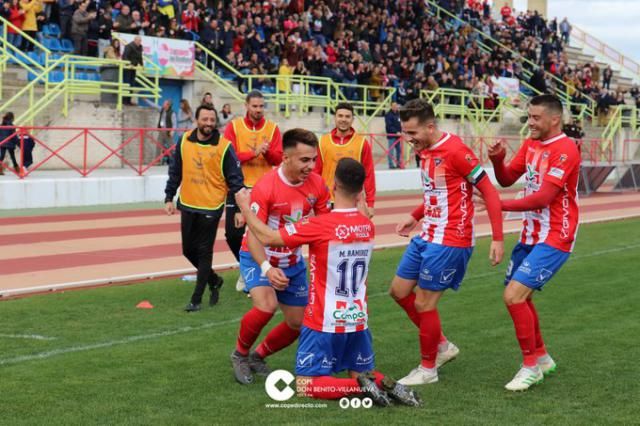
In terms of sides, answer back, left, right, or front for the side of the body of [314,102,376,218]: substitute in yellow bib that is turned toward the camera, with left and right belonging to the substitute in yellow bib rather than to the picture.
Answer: front

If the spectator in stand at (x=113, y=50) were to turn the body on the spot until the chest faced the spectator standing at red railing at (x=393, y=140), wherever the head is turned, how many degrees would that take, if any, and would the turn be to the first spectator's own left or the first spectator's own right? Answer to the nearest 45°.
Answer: approximately 45° to the first spectator's own left

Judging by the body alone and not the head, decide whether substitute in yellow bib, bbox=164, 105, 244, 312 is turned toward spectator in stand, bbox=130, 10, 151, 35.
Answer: no

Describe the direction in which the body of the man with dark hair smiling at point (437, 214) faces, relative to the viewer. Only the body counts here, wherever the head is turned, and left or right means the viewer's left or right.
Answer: facing the viewer and to the left of the viewer

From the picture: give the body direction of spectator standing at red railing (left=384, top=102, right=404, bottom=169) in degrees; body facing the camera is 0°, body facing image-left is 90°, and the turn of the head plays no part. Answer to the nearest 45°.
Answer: approximately 315°

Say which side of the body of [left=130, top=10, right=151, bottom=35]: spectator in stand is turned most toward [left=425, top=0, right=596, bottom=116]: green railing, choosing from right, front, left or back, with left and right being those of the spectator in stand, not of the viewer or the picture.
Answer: left

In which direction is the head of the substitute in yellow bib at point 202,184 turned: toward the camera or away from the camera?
toward the camera

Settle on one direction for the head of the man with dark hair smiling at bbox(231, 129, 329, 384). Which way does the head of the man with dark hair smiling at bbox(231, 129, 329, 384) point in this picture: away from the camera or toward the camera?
toward the camera
